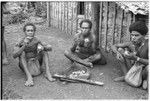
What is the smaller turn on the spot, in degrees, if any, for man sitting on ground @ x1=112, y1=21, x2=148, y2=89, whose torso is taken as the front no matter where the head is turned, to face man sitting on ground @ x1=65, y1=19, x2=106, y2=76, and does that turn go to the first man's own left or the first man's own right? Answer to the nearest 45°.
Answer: approximately 90° to the first man's own right

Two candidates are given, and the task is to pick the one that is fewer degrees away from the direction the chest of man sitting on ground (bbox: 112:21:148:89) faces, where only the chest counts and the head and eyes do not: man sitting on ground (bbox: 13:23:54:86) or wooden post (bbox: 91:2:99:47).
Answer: the man sitting on ground

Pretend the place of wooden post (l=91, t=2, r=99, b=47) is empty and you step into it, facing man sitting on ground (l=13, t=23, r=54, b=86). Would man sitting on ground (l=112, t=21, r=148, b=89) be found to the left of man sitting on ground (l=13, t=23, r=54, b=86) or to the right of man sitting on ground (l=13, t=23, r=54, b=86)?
left

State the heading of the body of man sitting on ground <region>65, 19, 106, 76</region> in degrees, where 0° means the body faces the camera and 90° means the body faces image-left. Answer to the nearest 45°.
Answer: approximately 0°

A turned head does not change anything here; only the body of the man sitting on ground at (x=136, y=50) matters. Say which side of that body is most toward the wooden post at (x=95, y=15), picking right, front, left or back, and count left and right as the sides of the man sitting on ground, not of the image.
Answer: right

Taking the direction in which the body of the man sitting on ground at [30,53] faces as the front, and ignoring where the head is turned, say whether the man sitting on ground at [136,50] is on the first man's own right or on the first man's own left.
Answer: on the first man's own left

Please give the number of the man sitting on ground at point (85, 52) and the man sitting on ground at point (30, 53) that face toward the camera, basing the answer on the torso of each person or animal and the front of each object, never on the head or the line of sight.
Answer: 2

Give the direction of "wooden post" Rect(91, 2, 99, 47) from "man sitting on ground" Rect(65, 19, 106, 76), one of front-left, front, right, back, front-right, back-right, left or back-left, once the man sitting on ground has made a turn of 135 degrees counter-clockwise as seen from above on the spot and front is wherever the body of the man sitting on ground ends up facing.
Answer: front-left

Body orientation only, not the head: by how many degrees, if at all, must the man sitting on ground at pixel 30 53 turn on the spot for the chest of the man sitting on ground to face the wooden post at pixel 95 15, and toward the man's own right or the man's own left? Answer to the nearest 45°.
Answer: approximately 135° to the man's own left
